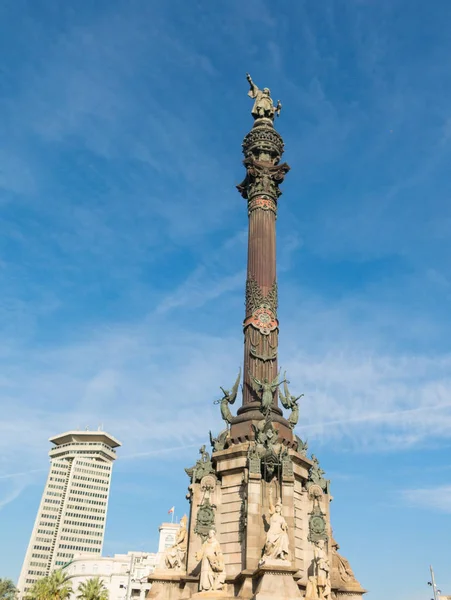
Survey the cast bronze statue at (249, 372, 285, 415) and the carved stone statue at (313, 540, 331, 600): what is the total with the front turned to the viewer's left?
0
